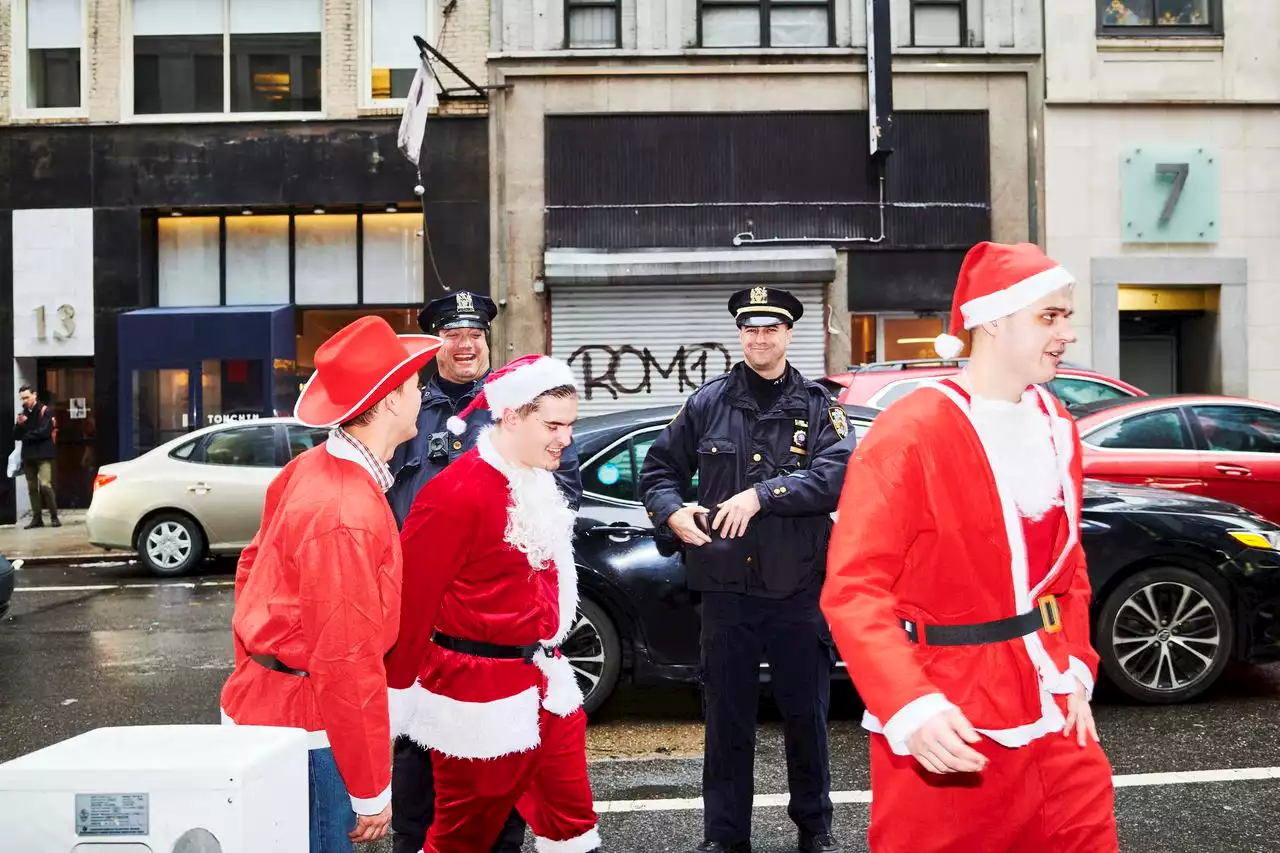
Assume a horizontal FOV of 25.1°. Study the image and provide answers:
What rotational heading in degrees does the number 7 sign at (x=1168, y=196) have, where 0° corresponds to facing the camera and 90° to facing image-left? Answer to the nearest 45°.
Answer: approximately 0°

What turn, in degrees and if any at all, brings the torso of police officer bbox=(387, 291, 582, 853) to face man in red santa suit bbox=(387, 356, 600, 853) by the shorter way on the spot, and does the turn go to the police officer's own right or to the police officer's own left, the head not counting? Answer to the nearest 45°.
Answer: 0° — they already face them

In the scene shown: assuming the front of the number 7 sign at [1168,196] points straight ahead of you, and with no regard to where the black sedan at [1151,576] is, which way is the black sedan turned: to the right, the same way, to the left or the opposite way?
to the left

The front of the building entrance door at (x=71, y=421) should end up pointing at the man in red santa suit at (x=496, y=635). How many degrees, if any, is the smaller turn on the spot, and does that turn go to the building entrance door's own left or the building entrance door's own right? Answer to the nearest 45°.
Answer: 0° — it already faces them

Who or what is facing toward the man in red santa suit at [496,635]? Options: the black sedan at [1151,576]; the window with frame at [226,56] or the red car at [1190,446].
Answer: the window with frame

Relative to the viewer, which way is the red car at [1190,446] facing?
to the viewer's right

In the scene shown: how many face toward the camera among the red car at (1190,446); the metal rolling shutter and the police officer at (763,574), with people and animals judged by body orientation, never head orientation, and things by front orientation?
2

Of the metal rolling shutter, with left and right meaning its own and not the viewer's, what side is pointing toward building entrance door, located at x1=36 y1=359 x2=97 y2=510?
right

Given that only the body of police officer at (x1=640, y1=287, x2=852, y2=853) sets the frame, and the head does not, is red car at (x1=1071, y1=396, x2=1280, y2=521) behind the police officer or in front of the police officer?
behind
